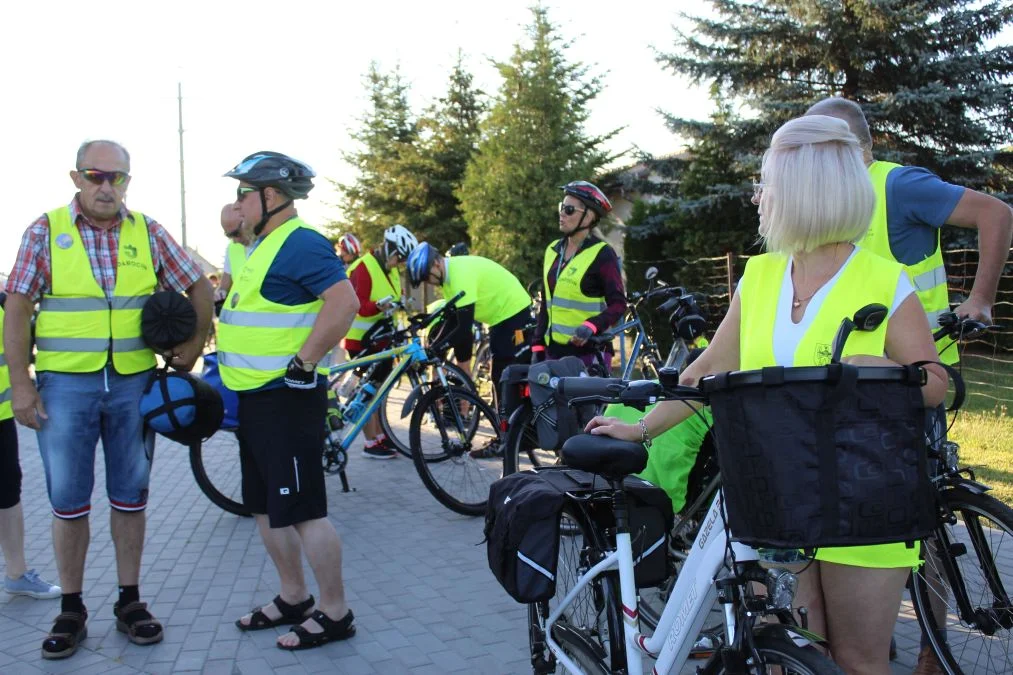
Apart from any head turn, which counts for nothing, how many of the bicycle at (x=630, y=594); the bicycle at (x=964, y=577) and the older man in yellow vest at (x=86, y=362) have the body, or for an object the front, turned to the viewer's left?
0

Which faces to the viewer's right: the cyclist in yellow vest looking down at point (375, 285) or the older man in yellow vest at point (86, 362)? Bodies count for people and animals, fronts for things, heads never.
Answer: the cyclist in yellow vest looking down

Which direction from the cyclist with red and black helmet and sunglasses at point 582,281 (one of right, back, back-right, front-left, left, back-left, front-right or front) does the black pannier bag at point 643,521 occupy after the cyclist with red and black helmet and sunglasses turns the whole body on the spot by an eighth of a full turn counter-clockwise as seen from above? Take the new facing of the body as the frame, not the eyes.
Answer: front

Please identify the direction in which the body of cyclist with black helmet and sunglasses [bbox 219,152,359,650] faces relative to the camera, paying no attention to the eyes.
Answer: to the viewer's left

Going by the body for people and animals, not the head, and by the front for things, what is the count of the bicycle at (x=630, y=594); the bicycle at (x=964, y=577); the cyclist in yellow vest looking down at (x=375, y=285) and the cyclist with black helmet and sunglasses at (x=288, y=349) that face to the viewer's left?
1

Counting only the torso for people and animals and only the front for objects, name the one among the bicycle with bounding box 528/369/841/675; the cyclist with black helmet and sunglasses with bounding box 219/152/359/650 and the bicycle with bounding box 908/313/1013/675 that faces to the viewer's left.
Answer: the cyclist with black helmet and sunglasses

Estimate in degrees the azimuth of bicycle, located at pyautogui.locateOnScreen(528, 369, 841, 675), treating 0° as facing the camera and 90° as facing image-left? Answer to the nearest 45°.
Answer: approximately 315°

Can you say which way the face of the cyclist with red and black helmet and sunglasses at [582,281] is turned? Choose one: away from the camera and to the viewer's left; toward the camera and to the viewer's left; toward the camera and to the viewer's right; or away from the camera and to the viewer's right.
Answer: toward the camera and to the viewer's left

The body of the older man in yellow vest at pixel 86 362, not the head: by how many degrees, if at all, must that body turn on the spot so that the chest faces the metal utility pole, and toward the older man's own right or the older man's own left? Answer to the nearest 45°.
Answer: approximately 180°

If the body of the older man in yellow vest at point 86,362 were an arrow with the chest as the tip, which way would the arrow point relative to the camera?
toward the camera

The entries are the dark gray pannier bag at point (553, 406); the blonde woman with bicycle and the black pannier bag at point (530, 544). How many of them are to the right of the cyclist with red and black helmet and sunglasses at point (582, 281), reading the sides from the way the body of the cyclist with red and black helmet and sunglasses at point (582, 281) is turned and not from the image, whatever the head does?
0

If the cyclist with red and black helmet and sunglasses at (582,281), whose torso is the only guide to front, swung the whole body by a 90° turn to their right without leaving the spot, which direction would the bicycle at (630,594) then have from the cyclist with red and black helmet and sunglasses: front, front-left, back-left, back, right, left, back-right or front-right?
back-left

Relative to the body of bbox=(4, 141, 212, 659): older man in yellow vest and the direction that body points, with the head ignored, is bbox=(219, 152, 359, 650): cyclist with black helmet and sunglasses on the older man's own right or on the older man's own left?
on the older man's own left

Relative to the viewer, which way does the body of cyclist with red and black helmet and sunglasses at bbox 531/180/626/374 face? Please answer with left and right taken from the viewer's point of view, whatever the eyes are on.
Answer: facing the viewer and to the left of the viewer

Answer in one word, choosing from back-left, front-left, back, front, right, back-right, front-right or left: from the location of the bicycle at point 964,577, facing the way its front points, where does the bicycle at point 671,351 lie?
back
